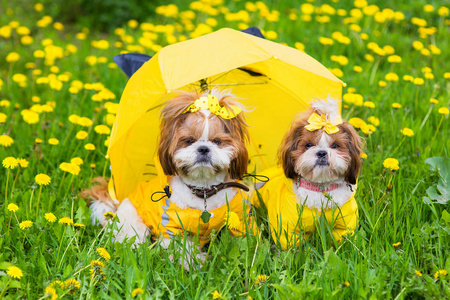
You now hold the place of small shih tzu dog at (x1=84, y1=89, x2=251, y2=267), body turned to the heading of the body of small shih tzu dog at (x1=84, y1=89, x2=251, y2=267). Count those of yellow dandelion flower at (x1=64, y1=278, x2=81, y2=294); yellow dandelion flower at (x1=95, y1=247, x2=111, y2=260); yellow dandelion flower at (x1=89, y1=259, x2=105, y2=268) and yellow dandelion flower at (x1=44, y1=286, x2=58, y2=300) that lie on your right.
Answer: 4

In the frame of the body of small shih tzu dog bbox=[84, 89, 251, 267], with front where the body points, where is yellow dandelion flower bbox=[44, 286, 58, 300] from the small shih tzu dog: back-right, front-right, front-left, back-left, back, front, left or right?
right

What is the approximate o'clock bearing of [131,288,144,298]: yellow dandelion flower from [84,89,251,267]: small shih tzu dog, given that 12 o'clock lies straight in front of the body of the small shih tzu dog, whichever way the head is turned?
The yellow dandelion flower is roughly at 2 o'clock from the small shih tzu dog.

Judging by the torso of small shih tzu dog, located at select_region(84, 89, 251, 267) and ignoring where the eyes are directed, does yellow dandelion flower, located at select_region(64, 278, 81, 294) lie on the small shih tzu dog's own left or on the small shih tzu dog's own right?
on the small shih tzu dog's own right

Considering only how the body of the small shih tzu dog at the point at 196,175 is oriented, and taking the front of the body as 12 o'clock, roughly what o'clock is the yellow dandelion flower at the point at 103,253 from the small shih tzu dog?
The yellow dandelion flower is roughly at 3 o'clock from the small shih tzu dog.

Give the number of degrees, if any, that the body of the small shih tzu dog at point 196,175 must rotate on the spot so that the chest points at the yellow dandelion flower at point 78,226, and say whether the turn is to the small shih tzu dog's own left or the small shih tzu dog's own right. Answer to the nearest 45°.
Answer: approximately 135° to the small shih tzu dog's own right

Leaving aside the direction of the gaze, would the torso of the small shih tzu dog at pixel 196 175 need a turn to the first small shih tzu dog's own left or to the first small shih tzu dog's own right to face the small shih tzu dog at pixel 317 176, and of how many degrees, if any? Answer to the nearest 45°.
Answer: approximately 45° to the first small shih tzu dog's own left

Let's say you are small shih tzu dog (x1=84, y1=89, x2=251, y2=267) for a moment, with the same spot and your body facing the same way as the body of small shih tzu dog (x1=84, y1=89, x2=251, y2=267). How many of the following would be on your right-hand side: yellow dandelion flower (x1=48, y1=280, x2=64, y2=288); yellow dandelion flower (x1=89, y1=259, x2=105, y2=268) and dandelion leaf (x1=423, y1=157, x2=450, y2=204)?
2

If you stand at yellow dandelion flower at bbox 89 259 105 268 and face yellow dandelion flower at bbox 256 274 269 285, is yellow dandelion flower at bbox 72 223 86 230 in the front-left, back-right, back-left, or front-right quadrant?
back-left

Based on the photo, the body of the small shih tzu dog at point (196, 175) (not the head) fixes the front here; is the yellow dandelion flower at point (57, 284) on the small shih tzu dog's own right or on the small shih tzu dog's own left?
on the small shih tzu dog's own right

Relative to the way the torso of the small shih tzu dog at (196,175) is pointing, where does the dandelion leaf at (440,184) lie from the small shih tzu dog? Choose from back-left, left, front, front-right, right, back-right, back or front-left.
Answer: front-left

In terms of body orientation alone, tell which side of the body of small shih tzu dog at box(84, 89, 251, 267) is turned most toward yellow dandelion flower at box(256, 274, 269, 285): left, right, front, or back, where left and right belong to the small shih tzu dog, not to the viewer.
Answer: front

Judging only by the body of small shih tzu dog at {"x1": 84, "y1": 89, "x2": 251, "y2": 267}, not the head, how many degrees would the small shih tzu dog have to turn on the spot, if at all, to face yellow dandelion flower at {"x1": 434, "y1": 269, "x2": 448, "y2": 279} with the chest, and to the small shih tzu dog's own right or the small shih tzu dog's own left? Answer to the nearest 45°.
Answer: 0° — it already faces it
